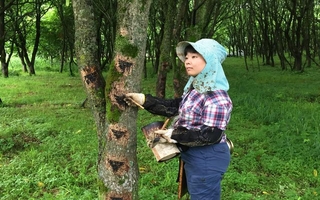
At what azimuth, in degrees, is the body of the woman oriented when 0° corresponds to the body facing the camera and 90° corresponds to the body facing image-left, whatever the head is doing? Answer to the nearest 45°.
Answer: approximately 90°

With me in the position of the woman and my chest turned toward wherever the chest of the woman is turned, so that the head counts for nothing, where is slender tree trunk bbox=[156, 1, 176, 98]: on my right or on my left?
on my right

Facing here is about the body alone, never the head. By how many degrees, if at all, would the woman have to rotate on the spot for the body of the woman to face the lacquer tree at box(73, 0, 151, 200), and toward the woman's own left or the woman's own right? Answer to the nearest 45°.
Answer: approximately 45° to the woman's own right

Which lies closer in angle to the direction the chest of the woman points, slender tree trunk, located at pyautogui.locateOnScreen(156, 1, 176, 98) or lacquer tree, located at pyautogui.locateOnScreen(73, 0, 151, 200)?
the lacquer tree
